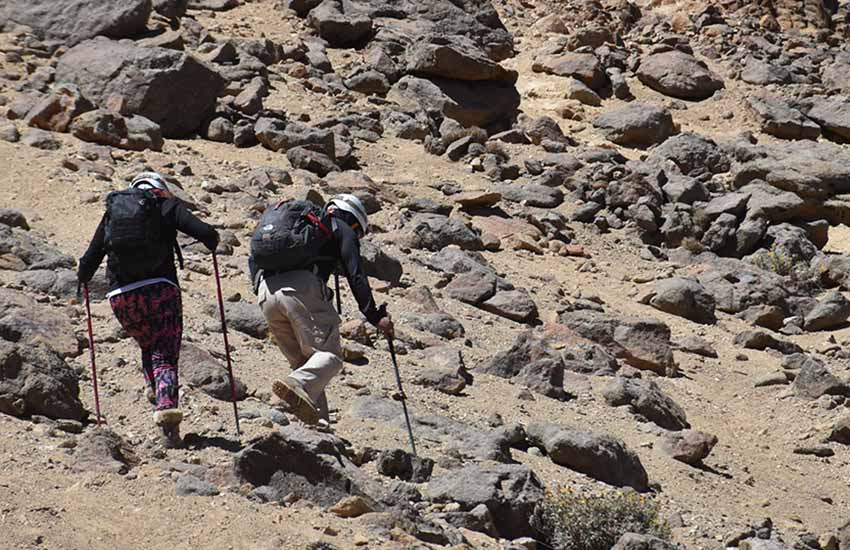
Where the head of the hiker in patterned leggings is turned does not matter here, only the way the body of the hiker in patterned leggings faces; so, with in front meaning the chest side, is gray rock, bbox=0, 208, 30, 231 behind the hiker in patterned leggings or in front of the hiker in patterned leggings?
in front

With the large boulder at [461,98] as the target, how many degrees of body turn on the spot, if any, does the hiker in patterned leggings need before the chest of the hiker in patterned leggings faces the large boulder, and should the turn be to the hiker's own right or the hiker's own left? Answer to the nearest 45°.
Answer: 0° — they already face it

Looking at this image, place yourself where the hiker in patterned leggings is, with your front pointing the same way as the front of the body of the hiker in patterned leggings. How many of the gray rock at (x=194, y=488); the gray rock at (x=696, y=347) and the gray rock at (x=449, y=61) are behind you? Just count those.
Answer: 1

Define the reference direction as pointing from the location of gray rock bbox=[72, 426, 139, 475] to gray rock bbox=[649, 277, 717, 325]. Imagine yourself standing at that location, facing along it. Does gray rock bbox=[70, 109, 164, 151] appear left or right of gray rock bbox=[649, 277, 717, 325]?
left

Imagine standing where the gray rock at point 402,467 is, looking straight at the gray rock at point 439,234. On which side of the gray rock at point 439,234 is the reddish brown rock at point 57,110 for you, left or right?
left

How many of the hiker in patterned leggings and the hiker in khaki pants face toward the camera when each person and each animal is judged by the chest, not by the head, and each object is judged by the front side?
0

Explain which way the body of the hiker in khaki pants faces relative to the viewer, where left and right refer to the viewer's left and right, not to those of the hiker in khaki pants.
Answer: facing away from the viewer and to the right of the viewer

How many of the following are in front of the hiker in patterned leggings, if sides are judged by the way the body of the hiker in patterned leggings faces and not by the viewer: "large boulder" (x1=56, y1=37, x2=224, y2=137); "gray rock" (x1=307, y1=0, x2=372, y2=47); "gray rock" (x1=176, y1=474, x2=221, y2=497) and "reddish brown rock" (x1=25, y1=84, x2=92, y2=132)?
3

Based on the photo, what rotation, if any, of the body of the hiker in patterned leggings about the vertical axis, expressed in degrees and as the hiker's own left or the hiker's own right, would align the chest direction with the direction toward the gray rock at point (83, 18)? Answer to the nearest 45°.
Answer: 0° — they already face it

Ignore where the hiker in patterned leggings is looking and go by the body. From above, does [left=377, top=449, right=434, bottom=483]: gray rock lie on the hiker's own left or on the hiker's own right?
on the hiker's own right

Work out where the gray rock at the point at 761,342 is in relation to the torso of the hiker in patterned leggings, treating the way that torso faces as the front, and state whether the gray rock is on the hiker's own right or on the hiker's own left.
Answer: on the hiker's own right

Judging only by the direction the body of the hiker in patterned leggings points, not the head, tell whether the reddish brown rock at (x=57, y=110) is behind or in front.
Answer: in front

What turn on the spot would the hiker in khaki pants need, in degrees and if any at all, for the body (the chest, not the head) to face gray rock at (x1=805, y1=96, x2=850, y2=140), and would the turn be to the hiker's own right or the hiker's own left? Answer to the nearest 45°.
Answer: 0° — they already face it

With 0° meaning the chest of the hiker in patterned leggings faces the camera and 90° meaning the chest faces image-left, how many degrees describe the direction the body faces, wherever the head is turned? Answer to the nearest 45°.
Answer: approximately 180°
